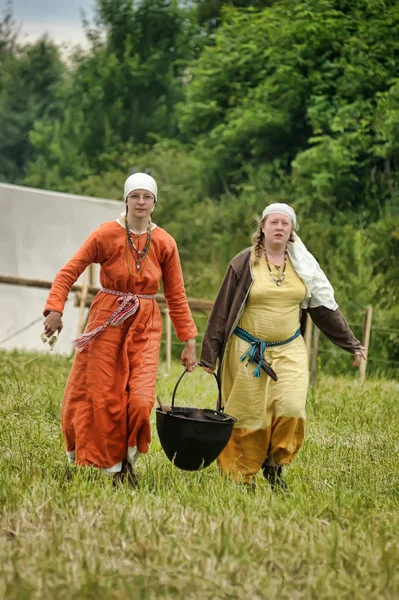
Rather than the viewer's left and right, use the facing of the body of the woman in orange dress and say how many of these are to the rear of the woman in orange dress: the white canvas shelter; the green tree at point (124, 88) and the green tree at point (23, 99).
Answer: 3

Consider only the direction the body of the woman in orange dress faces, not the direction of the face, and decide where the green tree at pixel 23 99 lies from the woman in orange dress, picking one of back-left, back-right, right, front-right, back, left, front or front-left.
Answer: back

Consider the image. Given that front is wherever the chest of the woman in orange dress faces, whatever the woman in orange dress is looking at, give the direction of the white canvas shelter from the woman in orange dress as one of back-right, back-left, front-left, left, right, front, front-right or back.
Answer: back

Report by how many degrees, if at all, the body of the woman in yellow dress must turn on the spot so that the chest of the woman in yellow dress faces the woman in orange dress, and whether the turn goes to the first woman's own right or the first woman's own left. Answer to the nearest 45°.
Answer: approximately 90° to the first woman's own right

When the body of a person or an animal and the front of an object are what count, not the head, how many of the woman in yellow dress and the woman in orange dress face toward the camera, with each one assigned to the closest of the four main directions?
2

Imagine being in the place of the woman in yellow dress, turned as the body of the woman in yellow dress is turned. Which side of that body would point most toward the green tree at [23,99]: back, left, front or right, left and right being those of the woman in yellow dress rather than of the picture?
back

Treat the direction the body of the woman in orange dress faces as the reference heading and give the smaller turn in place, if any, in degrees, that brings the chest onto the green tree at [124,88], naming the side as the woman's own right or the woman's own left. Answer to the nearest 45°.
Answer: approximately 180°

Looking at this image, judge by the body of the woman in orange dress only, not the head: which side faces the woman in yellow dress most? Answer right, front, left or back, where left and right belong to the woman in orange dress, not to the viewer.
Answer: left

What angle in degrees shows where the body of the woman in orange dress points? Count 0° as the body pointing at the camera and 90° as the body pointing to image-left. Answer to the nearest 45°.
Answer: approximately 0°

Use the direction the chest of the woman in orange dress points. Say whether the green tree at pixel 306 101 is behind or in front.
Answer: behind
